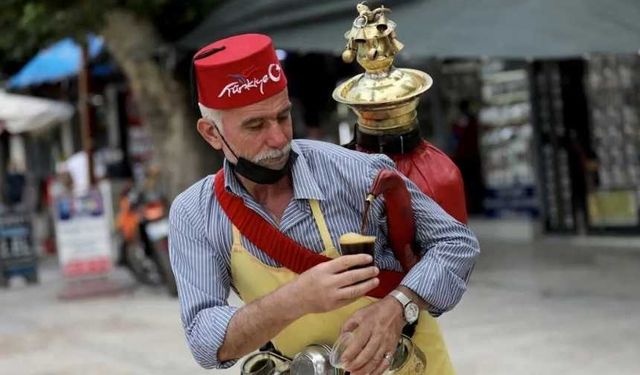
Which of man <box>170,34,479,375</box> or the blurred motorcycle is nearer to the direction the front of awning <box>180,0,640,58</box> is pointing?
the man

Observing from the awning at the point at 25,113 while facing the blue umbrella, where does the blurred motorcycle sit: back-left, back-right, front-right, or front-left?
back-right

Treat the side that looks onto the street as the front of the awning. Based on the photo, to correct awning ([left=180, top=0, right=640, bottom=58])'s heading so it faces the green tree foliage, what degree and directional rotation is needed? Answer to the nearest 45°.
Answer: approximately 135° to its right

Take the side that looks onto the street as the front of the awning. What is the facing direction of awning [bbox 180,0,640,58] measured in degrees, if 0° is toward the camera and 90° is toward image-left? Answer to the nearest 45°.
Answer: approximately 0°

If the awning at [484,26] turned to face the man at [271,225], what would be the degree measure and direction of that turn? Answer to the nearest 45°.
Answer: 0° — it already faces them

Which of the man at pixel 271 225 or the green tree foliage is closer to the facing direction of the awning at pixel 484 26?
the man
